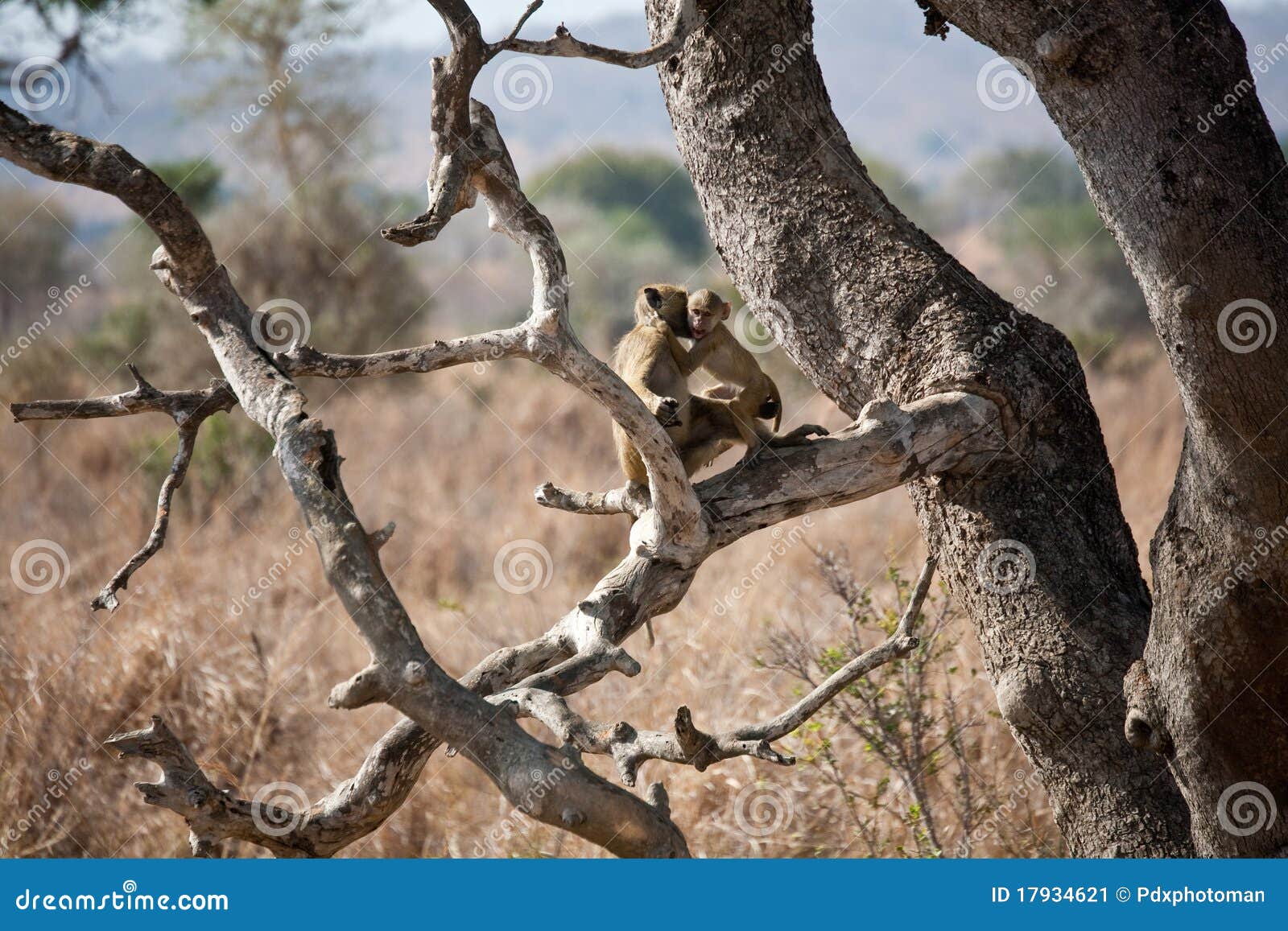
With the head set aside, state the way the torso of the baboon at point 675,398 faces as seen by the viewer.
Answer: to the viewer's right

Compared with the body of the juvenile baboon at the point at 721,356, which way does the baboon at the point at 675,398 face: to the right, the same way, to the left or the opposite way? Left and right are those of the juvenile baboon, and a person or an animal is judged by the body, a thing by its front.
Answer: the opposite way

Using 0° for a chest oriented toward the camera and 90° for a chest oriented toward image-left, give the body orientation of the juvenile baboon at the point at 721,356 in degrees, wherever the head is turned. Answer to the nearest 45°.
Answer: approximately 90°
